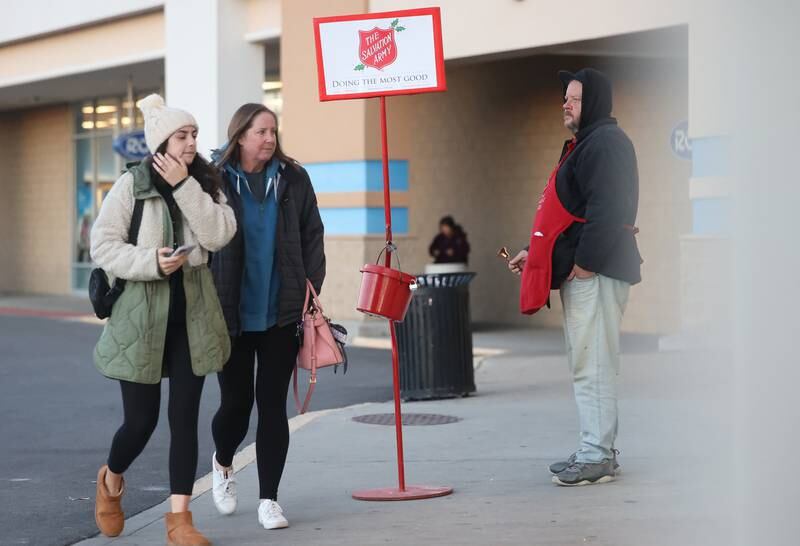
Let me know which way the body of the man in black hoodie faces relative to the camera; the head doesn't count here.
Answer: to the viewer's left

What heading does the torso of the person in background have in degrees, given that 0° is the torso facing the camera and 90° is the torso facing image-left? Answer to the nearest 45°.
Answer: approximately 45°

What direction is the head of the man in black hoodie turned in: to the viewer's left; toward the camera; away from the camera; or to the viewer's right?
to the viewer's left

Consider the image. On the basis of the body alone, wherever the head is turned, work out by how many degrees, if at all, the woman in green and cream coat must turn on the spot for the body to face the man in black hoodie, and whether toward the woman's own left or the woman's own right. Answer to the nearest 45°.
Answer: approximately 45° to the woman's own left

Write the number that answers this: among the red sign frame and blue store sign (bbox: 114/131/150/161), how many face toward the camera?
2

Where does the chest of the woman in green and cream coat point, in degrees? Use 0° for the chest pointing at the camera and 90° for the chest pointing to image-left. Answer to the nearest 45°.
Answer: approximately 315°

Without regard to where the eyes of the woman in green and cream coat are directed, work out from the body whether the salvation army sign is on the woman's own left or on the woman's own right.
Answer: on the woman's own left

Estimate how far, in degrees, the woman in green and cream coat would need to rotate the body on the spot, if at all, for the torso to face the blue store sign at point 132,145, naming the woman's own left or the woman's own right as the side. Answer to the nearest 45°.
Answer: approximately 135° to the woman's own left

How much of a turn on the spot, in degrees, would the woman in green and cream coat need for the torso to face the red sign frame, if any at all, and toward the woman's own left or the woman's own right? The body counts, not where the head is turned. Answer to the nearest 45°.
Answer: approximately 90° to the woman's own left

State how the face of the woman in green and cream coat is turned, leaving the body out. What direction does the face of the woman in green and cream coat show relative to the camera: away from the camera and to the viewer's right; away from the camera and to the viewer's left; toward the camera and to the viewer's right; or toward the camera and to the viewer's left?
toward the camera and to the viewer's right

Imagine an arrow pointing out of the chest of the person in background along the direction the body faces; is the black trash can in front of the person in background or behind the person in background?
in front
